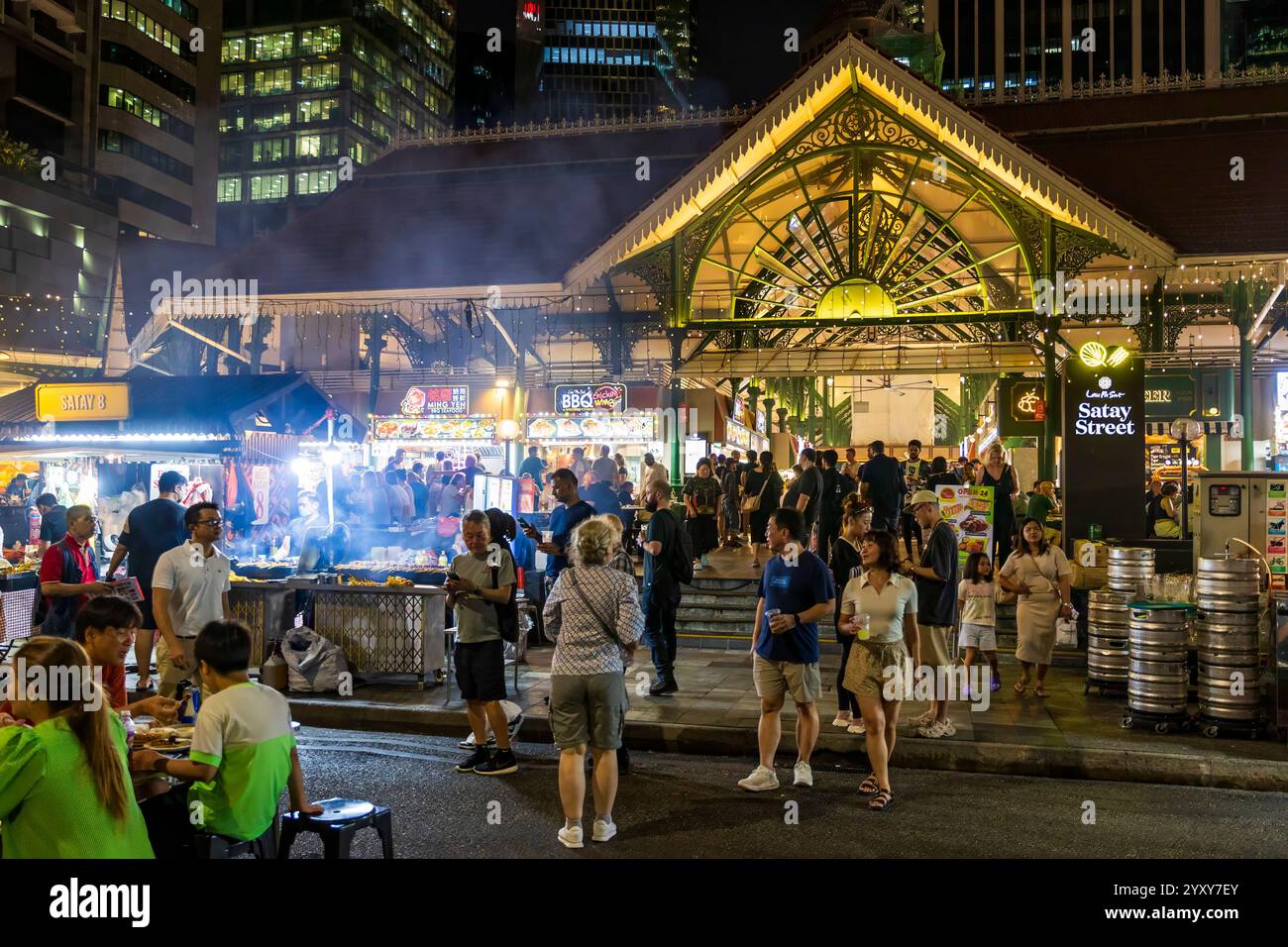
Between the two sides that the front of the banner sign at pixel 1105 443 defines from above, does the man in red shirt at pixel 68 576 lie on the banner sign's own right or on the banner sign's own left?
on the banner sign's own right

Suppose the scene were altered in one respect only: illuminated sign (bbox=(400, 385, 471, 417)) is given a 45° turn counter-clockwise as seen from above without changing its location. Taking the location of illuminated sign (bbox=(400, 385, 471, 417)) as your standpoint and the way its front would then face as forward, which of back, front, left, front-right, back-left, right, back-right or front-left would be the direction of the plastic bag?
front-right

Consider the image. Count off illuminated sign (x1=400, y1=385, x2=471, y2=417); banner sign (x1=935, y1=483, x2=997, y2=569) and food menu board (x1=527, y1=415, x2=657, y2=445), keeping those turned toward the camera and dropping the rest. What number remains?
3

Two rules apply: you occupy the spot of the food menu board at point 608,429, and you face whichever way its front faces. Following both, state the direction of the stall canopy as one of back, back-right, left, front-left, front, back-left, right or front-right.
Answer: front-right

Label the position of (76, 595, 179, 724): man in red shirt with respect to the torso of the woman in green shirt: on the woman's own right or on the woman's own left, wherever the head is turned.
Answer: on the woman's own right

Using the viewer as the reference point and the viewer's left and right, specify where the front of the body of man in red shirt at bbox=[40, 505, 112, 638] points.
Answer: facing the viewer and to the right of the viewer

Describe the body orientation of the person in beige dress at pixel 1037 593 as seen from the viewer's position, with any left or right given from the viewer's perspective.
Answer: facing the viewer

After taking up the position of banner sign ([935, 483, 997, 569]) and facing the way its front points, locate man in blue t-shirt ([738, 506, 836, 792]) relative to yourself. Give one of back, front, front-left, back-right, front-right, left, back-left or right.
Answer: front

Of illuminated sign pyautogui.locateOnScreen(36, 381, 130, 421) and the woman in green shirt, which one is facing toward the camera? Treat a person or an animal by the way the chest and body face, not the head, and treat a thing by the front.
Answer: the illuminated sign

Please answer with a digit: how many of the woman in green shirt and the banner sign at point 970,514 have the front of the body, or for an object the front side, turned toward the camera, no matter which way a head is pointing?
1

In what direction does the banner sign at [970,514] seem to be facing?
toward the camera
